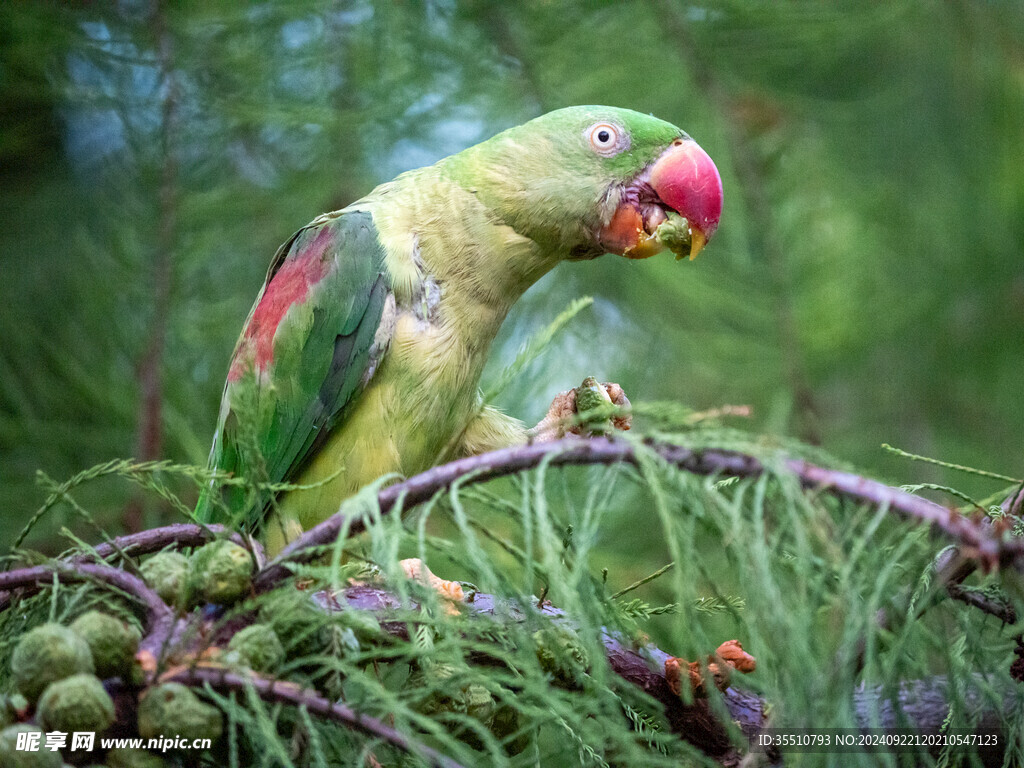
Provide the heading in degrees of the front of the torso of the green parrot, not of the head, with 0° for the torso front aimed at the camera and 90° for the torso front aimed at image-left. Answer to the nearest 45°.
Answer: approximately 270°

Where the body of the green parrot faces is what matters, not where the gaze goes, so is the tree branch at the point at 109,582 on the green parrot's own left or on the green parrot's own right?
on the green parrot's own right

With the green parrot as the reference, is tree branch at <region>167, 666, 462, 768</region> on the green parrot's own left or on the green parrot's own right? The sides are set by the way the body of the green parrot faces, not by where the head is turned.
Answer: on the green parrot's own right
